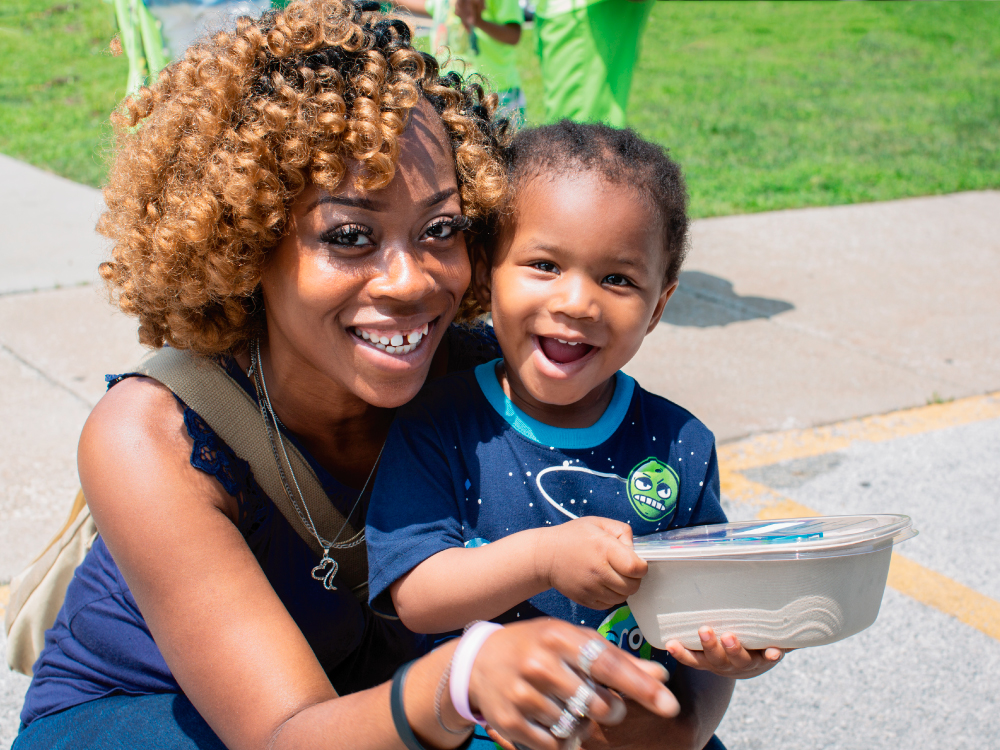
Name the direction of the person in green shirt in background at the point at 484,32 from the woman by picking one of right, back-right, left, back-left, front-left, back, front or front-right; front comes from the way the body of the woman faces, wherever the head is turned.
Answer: back-left

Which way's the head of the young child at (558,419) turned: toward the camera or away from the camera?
toward the camera

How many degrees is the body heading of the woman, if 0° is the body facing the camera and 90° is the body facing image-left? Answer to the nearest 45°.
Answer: approximately 315°

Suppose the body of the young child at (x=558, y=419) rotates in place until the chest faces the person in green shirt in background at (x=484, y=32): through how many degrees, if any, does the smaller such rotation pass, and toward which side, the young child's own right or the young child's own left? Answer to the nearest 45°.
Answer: approximately 180°

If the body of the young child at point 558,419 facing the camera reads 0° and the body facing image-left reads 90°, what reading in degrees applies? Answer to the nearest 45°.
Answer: approximately 0°
